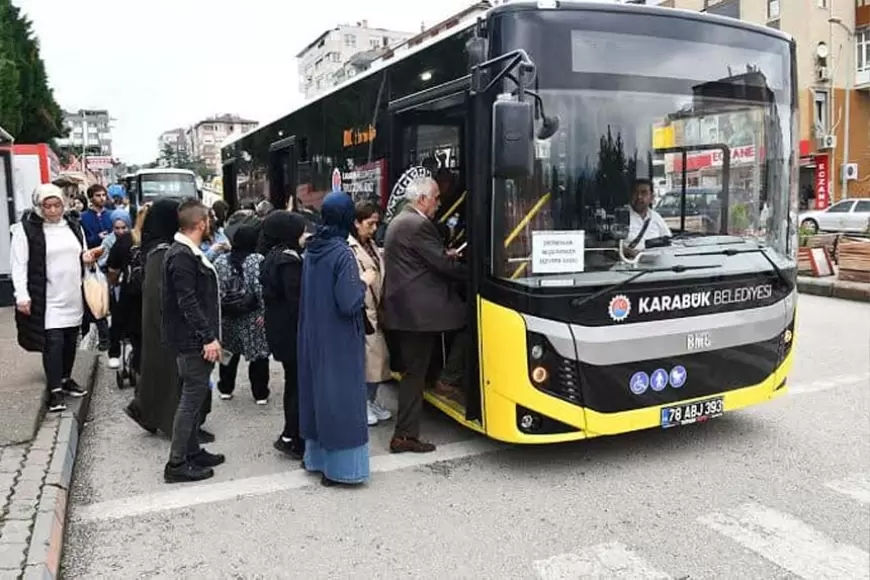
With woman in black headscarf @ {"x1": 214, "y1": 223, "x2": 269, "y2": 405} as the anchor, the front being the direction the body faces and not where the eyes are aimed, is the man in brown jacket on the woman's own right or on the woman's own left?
on the woman's own right

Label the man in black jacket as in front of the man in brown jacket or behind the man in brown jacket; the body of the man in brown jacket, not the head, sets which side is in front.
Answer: behind

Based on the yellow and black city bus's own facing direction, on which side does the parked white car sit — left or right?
on its left

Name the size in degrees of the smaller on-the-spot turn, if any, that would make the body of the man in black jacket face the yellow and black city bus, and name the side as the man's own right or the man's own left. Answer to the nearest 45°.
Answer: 0° — they already face it

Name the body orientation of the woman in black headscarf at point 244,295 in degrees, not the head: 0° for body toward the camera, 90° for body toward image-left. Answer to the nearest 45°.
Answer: approximately 225°

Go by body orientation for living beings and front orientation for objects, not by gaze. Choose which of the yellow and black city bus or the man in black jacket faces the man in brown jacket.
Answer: the man in black jacket

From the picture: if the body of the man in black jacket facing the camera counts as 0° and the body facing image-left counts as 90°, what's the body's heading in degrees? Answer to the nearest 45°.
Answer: approximately 270°
